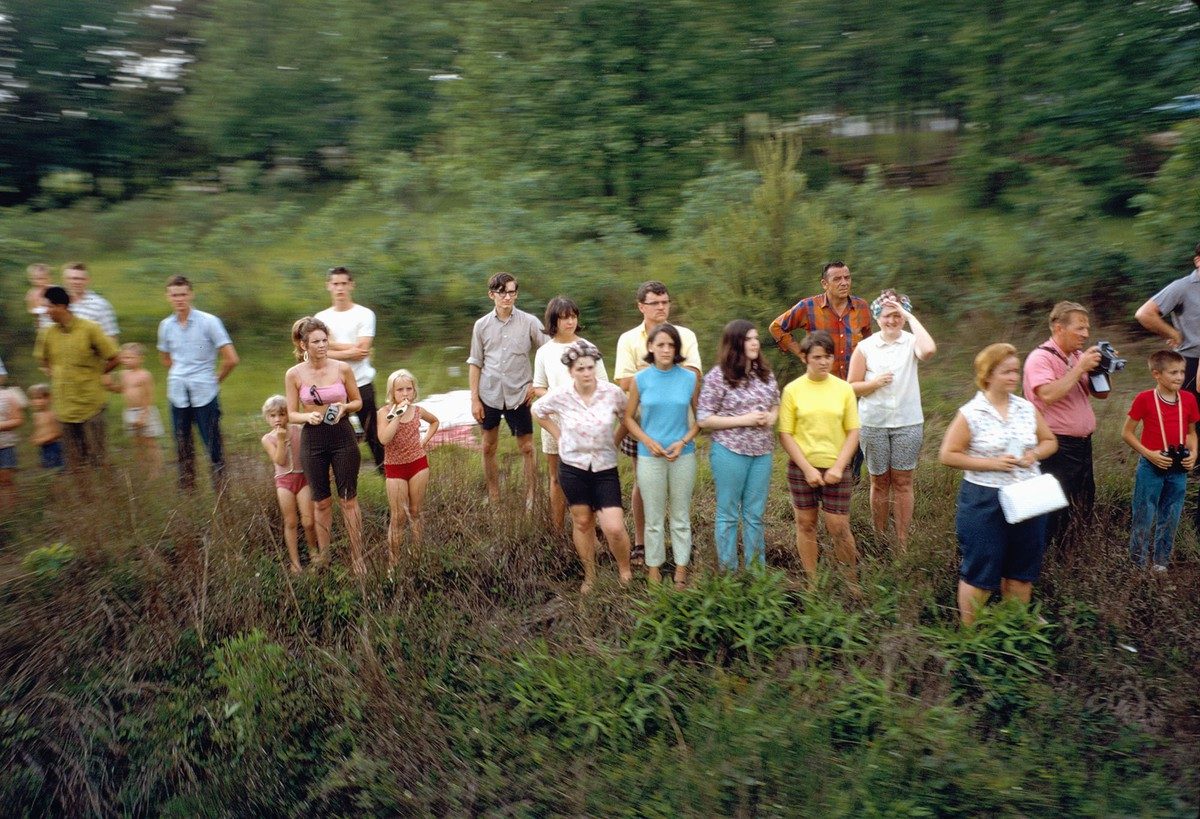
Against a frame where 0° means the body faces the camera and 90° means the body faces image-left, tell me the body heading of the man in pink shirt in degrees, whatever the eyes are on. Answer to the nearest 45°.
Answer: approximately 270°

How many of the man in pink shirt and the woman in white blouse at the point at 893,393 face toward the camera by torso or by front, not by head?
1

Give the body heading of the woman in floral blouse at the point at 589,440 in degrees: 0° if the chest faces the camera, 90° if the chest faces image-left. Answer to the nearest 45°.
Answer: approximately 0°

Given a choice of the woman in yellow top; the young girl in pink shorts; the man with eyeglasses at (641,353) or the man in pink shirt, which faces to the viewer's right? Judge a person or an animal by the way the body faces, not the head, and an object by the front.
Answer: the man in pink shirt

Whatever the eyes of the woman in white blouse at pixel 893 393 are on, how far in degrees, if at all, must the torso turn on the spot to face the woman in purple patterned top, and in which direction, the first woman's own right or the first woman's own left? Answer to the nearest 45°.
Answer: approximately 45° to the first woman's own right

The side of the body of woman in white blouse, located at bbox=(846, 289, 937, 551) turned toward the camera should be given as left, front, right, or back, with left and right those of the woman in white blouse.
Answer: front

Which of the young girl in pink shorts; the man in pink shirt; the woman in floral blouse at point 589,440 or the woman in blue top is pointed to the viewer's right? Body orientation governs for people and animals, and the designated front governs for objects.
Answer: the man in pink shirt

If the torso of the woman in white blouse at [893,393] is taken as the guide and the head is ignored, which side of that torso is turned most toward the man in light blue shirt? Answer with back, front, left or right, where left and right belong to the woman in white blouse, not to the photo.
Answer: right

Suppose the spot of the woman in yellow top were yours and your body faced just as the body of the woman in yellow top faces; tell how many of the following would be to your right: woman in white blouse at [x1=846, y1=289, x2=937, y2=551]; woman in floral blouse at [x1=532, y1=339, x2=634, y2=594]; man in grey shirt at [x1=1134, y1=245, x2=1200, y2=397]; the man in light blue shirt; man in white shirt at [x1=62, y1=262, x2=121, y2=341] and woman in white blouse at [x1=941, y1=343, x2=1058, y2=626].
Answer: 3

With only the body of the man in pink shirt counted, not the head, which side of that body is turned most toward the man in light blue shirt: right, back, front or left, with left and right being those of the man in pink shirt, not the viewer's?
back

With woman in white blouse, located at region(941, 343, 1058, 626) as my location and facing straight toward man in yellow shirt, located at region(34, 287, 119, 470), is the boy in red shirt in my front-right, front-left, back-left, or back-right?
back-right

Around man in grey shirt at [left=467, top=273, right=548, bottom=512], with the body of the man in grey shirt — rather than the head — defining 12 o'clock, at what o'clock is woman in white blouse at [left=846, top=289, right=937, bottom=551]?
The woman in white blouse is roughly at 10 o'clock from the man in grey shirt.

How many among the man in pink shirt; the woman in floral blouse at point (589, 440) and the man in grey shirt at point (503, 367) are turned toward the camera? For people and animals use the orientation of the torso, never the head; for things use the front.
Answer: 2

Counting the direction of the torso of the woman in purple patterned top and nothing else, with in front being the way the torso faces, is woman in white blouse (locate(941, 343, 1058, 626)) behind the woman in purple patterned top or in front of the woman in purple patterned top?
in front
